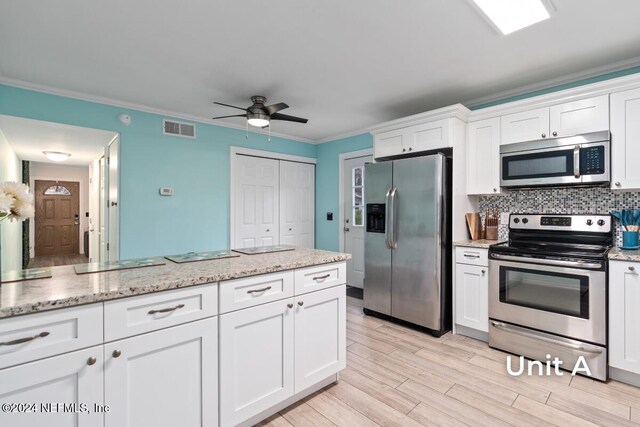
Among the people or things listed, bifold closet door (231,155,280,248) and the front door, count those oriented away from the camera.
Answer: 0

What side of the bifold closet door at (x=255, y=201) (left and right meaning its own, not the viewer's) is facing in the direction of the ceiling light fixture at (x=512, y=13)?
front

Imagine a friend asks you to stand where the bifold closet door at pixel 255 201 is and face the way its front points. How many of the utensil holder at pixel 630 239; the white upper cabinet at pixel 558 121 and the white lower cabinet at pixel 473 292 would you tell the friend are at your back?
0

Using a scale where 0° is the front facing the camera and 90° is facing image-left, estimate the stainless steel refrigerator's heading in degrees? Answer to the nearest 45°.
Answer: approximately 45°

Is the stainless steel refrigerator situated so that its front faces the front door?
no

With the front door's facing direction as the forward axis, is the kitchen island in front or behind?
in front

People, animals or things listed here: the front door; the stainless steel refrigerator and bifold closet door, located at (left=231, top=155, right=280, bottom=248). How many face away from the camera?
0

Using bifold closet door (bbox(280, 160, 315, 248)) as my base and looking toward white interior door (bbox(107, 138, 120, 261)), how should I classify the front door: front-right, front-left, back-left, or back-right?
front-right

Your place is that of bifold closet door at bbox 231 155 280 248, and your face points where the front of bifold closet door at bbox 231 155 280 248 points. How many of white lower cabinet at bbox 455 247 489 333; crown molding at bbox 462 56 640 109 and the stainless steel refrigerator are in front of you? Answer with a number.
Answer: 3

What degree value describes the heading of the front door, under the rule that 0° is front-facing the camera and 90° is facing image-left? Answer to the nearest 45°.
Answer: approximately 0°

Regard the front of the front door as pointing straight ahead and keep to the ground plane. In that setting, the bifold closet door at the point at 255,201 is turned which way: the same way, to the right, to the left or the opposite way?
the same way

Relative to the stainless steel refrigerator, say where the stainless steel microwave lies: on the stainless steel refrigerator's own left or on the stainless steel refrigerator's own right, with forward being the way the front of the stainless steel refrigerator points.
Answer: on the stainless steel refrigerator's own left

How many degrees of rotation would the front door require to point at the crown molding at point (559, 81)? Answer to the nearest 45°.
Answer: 0° — it already faces it

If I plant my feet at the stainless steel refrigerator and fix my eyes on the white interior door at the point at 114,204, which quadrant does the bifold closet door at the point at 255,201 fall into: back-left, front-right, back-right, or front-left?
front-right
